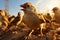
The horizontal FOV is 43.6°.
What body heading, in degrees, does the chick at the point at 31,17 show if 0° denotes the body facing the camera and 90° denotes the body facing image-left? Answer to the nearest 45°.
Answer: approximately 90°

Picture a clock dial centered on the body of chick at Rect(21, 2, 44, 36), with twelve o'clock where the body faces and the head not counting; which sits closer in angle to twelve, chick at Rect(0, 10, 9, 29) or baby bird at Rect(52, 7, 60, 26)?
the chick

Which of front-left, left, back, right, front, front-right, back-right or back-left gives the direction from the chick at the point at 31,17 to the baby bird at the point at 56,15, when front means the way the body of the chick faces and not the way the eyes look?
back
